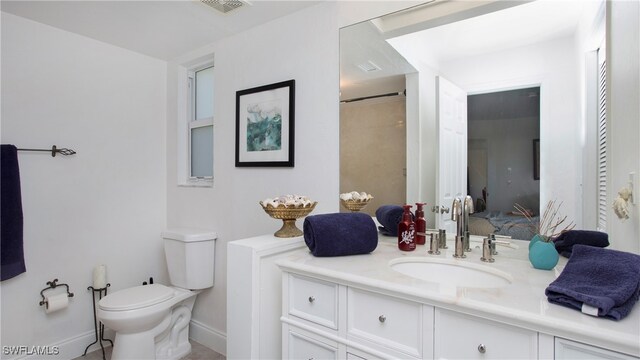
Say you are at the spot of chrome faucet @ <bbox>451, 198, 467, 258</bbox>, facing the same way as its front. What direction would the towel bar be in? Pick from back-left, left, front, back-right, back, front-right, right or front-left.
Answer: front-right

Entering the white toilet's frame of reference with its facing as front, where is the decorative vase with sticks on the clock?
The decorative vase with sticks is roughly at 9 o'clock from the white toilet.

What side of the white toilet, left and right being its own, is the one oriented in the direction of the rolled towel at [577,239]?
left

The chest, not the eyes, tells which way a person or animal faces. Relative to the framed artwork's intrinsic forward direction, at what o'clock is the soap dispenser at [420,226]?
The soap dispenser is roughly at 9 o'clock from the framed artwork.

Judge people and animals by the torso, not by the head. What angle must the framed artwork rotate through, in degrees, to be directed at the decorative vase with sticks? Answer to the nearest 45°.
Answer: approximately 90° to its left

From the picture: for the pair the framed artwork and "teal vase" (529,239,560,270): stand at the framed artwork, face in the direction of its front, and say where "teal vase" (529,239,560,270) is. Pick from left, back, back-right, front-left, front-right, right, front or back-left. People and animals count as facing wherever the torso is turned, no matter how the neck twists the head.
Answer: left

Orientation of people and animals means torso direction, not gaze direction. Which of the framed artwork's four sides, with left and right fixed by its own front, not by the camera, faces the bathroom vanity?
left

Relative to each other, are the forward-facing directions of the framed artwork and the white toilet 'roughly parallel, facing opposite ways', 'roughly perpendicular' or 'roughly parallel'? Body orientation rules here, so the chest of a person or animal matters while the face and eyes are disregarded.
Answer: roughly parallel

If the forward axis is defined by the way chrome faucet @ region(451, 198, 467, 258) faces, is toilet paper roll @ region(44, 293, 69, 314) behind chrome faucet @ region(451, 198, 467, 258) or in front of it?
in front

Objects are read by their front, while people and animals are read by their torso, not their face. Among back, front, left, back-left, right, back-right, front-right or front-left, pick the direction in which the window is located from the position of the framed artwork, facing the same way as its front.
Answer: right

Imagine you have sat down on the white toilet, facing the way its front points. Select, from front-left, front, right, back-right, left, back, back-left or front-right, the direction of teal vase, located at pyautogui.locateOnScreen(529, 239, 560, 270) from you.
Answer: left

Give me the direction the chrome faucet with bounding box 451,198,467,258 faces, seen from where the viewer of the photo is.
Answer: facing the viewer and to the left of the viewer

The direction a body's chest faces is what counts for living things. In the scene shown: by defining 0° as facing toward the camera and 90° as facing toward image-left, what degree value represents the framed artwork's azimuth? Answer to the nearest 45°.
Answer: approximately 45°
